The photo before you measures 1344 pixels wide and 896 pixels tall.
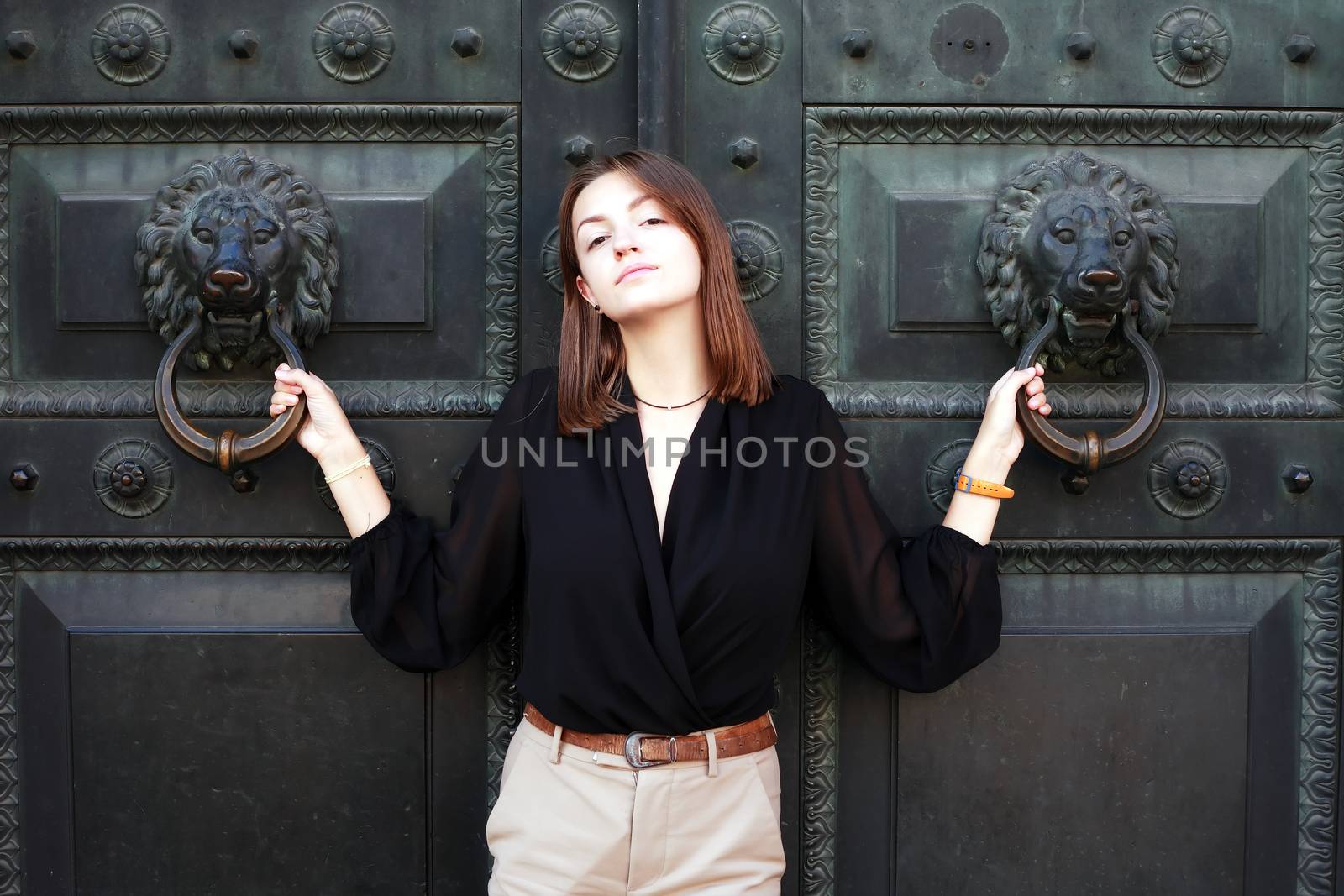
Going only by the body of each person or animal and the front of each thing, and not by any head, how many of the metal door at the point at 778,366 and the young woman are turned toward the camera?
2

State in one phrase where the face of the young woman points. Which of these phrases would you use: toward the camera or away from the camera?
toward the camera

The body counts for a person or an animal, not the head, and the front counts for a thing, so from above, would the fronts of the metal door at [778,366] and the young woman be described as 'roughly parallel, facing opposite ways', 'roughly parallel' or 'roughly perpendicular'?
roughly parallel

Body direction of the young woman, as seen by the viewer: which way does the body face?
toward the camera
